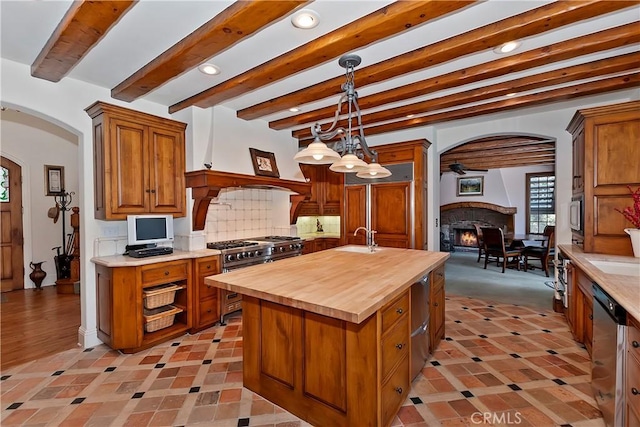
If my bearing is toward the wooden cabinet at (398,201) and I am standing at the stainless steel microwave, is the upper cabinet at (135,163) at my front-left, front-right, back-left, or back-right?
front-left

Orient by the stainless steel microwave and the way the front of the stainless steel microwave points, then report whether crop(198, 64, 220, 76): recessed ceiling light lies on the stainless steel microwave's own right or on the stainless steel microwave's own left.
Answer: on the stainless steel microwave's own left

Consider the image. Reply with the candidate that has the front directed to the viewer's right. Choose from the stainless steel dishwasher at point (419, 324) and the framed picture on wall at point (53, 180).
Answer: the stainless steel dishwasher

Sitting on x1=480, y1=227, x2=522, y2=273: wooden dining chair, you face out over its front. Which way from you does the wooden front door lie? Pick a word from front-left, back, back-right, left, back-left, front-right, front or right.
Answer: back

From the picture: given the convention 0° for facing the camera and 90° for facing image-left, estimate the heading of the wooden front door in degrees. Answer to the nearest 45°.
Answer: approximately 0°

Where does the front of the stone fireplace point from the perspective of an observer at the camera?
facing the viewer

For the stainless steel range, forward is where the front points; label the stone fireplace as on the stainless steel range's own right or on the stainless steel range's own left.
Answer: on the stainless steel range's own left

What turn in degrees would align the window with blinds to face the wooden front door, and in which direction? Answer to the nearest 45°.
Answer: approximately 45° to its right

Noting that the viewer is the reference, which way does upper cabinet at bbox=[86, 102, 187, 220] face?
facing the viewer and to the right of the viewer

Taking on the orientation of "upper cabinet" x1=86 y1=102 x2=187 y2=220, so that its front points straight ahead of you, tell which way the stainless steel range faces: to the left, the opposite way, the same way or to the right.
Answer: the same way

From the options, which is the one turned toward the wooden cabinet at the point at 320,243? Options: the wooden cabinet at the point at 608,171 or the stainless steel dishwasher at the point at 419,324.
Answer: the wooden cabinet at the point at 608,171

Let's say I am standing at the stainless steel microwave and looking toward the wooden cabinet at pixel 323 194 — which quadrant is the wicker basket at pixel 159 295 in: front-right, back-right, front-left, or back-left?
front-left

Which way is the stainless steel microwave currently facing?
to the viewer's left

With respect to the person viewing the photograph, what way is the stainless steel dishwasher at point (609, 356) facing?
facing to the left of the viewer

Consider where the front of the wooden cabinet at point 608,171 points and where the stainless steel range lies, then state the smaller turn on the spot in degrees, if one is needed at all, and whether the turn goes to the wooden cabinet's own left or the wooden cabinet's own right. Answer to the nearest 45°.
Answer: approximately 45° to the wooden cabinet's own left

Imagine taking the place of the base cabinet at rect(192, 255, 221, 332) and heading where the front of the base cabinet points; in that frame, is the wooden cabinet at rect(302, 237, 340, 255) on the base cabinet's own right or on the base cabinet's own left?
on the base cabinet's own left

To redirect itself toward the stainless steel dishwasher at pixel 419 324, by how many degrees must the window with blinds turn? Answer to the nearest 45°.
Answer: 0° — it already faces it

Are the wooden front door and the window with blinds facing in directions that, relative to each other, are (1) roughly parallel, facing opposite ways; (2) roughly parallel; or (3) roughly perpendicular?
roughly perpendicular

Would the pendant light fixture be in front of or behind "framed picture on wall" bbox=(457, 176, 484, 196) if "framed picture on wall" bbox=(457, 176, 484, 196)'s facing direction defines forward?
in front

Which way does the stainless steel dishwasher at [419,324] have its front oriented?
to the viewer's right

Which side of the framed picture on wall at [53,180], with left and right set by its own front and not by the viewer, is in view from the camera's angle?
front
